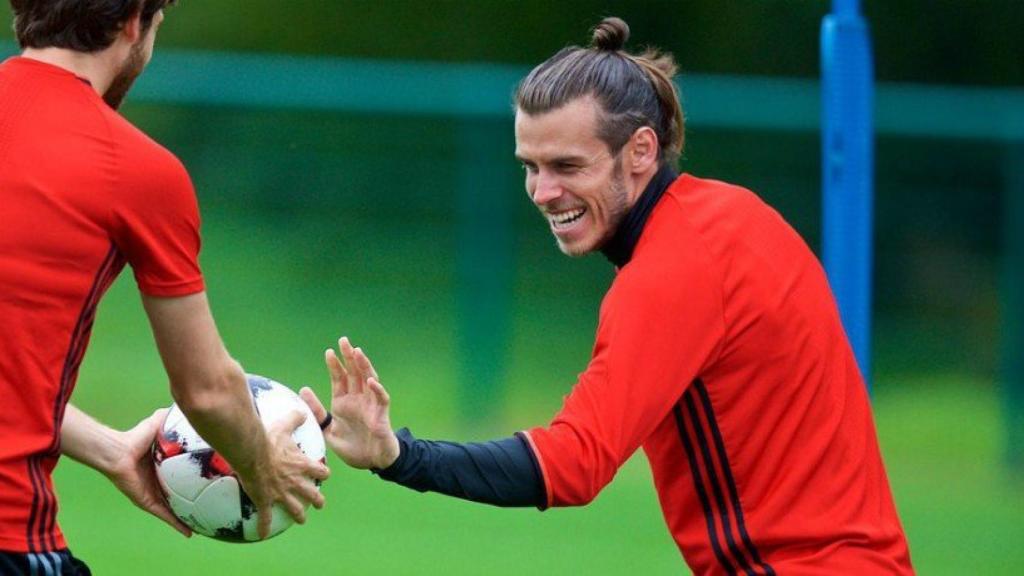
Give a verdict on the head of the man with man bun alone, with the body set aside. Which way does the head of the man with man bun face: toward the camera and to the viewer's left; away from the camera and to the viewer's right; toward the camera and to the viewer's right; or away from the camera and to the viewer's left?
toward the camera and to the viewer's left

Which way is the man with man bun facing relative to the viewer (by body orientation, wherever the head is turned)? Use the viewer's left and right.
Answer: facing to the left of the viewer

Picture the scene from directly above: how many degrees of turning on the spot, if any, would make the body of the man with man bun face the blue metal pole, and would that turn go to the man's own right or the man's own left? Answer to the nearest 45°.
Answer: approximately 90° to the man's own right
